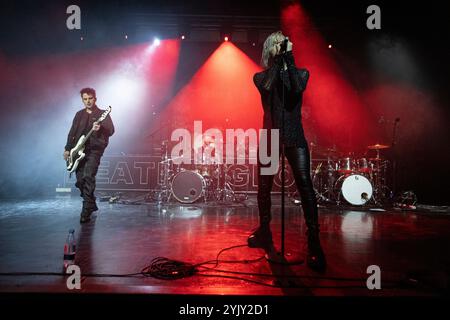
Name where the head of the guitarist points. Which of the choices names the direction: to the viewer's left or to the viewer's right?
to the viewer's right

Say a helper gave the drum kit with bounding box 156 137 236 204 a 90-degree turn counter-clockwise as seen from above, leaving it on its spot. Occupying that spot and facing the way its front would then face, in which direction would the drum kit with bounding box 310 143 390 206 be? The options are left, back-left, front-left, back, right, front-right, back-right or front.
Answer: front

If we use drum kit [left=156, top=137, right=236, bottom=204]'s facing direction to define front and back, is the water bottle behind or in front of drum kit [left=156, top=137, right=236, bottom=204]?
in front

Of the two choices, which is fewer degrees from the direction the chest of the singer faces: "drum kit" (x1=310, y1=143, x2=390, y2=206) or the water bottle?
the water bottle

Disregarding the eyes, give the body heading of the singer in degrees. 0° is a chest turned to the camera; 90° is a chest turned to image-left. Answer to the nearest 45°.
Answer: approximately 0°

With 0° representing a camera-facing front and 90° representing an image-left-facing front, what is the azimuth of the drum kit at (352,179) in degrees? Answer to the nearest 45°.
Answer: approximately 0°

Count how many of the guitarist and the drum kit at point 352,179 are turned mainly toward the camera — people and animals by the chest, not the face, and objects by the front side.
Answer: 2
